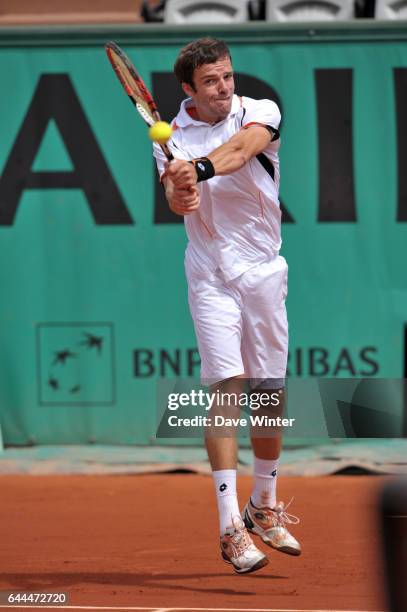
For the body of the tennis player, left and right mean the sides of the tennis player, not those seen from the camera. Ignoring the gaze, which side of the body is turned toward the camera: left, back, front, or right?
front
